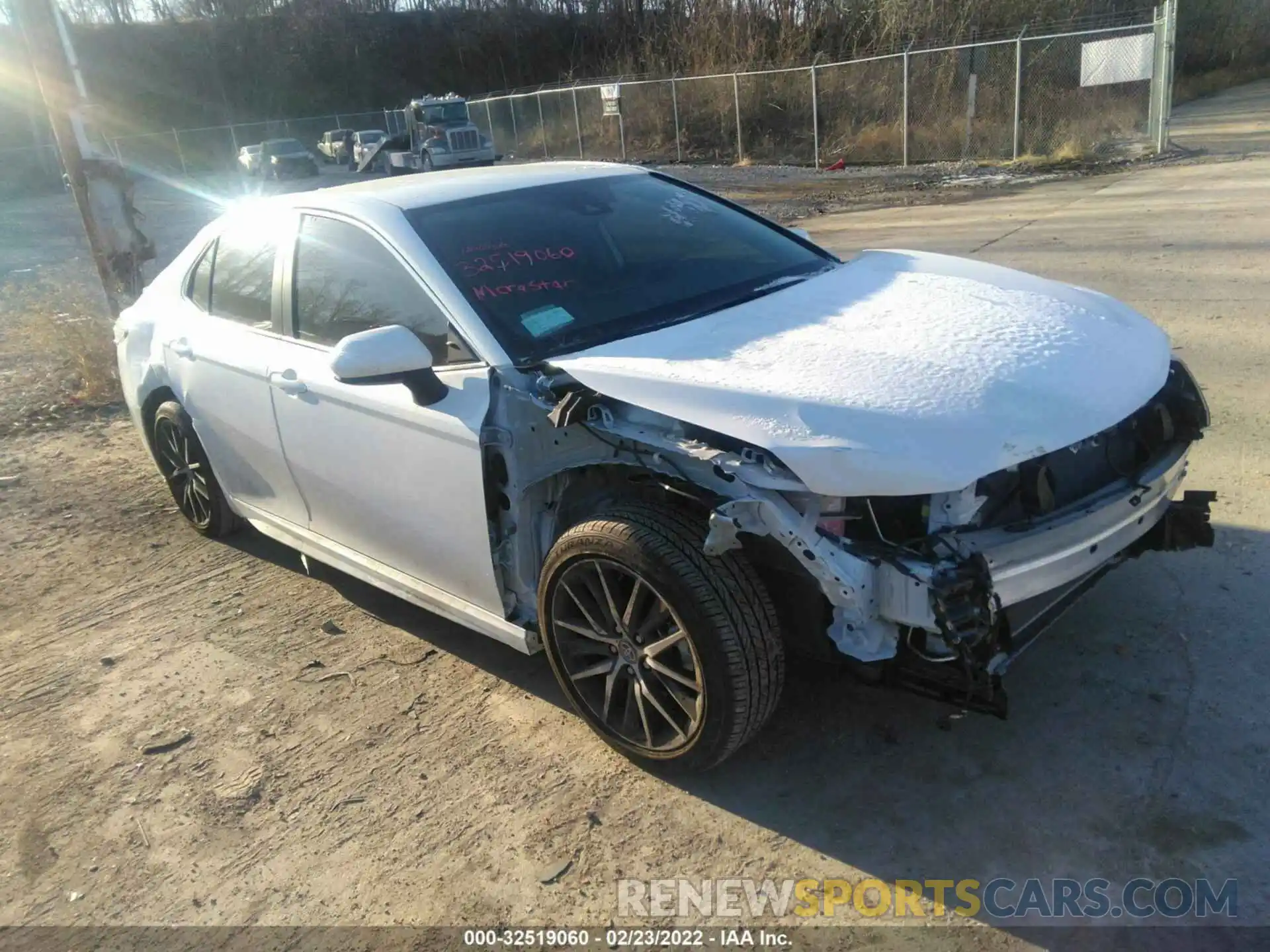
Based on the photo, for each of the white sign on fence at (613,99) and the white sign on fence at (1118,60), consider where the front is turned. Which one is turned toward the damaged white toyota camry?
the white sign on fence at (613,99)

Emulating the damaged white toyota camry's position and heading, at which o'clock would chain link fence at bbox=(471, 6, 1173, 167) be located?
The chain link fence is roughly at 8 o'clock from the damaged white toyota camry.

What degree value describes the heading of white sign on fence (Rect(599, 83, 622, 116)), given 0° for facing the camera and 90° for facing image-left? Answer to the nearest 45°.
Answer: approximately 0°

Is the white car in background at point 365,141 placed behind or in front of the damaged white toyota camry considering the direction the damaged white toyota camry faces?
behind

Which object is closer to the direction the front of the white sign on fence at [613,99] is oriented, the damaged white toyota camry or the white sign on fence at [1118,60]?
the damaged white toyota camry
